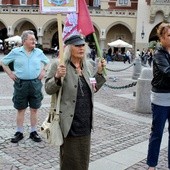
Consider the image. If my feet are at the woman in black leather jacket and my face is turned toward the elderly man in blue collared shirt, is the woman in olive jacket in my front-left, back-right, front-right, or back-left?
front-left

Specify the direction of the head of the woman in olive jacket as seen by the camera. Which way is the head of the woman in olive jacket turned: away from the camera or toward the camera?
toward the camera

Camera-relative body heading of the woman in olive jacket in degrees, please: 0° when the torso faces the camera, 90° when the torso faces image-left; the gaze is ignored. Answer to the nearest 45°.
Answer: approximately 315°

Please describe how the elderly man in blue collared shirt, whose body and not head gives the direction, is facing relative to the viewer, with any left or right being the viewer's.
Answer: facing the viewer

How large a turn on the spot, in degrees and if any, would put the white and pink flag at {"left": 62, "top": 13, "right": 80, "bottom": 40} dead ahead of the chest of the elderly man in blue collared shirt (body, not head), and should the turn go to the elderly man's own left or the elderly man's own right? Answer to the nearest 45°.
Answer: approximately 45° to the elderly man's own left

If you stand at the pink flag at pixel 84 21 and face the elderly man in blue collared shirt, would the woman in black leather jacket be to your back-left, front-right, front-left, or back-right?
back-right

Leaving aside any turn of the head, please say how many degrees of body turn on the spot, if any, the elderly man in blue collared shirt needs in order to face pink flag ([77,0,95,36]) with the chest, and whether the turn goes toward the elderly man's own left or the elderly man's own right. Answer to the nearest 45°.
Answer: approximately 45° to the elderly man's own left

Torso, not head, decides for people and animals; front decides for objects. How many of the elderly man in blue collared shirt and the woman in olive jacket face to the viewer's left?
0
